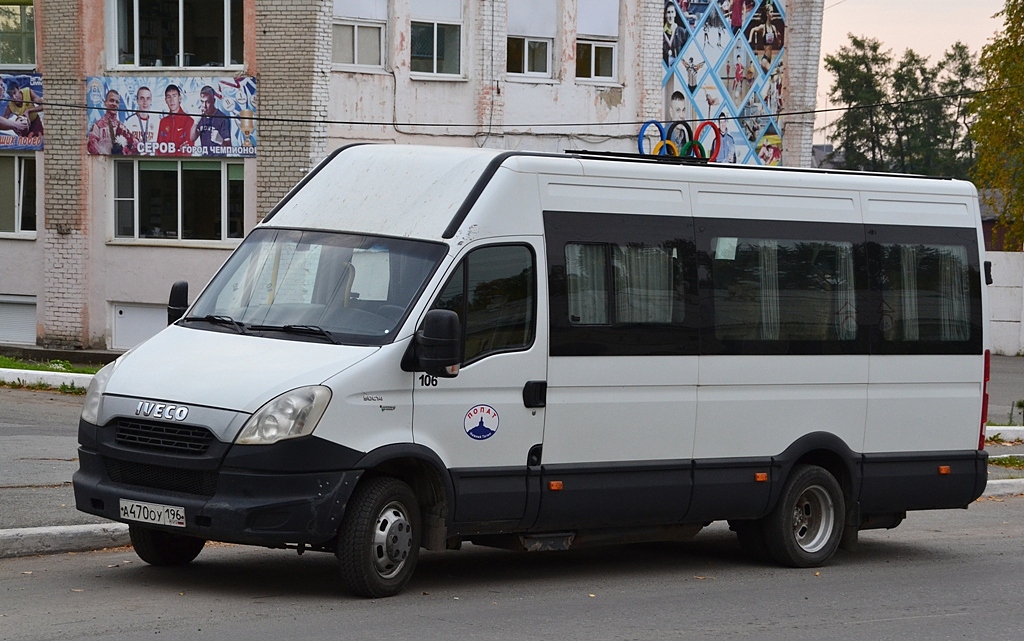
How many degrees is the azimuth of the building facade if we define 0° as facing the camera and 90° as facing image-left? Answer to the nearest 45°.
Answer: approximately 0°

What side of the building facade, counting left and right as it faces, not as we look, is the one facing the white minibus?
front

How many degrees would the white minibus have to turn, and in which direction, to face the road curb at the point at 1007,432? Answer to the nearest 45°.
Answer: approximately 180°

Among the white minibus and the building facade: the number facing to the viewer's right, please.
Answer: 0

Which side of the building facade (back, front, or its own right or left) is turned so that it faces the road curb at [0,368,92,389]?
front

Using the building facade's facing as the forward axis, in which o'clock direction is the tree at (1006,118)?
The tree is roughly at 8 o'clock from the building facade.

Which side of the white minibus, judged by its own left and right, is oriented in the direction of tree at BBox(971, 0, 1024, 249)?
back

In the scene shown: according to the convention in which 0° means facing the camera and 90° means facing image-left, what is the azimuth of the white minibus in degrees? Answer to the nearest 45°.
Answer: approximately 45°

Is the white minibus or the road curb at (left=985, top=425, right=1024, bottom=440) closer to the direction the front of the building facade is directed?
the white minibus
